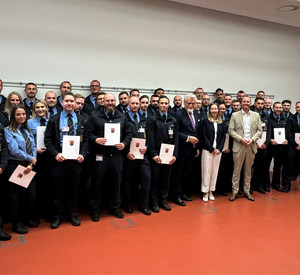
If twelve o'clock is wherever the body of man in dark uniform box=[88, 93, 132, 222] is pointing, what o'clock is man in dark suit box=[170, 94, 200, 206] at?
The man in dark suit is roughly at 8 o'clock from the man in dark uniform.

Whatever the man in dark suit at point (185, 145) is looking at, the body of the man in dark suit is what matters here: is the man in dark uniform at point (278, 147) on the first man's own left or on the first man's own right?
on the first man's own left

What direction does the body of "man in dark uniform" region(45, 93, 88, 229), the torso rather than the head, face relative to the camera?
toward the camera

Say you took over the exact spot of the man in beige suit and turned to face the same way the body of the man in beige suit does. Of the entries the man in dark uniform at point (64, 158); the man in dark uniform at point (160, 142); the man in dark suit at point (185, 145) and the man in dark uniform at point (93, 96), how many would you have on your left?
0

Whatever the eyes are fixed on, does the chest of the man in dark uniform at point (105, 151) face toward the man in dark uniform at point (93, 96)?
no

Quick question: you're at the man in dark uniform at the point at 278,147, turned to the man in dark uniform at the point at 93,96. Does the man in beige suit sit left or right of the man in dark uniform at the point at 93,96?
left

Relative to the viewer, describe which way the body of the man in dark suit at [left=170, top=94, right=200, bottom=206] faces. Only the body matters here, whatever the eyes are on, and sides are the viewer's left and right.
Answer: facing the viewer and to the right of the viewer

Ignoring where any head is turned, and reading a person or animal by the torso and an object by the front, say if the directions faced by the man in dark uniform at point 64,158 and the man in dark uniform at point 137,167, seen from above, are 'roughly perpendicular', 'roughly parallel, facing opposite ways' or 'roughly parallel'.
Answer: roughly parallel

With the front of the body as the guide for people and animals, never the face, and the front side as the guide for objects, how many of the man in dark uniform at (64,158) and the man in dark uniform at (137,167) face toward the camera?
2

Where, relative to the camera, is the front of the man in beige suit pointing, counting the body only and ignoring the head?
toward the camera

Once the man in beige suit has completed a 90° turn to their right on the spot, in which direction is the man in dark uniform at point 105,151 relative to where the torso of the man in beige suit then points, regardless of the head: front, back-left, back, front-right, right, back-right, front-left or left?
front-left

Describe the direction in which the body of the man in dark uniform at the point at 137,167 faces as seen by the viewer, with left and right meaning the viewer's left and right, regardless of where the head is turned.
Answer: facing the viewer
